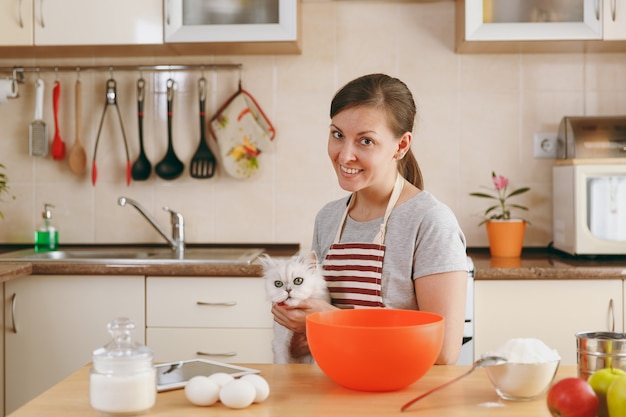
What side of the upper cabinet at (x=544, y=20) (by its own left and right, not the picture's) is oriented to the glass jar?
front

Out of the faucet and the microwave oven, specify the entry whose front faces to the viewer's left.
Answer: the faucet

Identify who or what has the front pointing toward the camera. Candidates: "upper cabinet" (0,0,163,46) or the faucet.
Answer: the upper cabinet

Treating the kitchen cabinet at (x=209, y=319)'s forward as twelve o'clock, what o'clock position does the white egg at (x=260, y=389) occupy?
The white egg is roughly at 12 o'clock from the kitchen cabinet.

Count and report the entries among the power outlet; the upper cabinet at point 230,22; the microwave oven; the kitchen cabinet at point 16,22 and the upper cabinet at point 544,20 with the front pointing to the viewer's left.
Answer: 0

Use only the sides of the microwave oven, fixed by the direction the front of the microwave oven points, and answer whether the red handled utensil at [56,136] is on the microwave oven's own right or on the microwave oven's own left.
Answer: on the microwave oven's own right

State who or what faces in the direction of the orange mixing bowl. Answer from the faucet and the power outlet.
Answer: the power outlet

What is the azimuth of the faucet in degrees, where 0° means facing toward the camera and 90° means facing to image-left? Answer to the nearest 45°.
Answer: approximately 90°

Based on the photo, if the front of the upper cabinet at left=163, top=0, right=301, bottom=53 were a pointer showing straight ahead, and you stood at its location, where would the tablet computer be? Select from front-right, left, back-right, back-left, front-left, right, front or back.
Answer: front

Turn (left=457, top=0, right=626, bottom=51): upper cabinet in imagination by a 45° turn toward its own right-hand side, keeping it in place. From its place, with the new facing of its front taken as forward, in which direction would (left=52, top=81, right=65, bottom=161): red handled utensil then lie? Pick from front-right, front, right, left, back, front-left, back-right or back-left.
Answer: front-right

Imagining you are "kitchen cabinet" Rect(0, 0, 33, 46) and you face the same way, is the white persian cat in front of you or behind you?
in front

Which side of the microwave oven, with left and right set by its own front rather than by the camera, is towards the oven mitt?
right

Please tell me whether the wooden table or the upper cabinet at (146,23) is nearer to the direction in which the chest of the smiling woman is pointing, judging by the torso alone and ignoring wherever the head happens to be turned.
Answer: the wooden table

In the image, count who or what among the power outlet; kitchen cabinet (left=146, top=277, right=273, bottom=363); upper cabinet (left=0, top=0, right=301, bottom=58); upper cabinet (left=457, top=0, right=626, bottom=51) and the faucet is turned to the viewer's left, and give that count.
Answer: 1

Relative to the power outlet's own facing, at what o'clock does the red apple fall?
The red apple is roughly at 12 o'clock from the power outlet.

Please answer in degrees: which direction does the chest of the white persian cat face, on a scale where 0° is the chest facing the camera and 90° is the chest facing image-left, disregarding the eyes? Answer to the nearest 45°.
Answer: approximately 45°

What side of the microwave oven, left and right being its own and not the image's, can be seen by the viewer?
front
